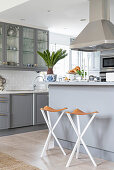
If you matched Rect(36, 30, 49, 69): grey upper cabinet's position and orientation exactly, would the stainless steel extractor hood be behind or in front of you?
in front

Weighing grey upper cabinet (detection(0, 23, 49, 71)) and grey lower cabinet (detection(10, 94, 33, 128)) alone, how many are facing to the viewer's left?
0

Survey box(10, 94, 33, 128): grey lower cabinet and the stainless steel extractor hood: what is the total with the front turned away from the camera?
0

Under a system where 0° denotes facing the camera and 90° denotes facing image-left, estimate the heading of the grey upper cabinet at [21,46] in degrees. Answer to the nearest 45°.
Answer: approximately 315°

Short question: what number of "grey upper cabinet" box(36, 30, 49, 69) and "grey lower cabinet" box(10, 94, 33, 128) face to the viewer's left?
0
